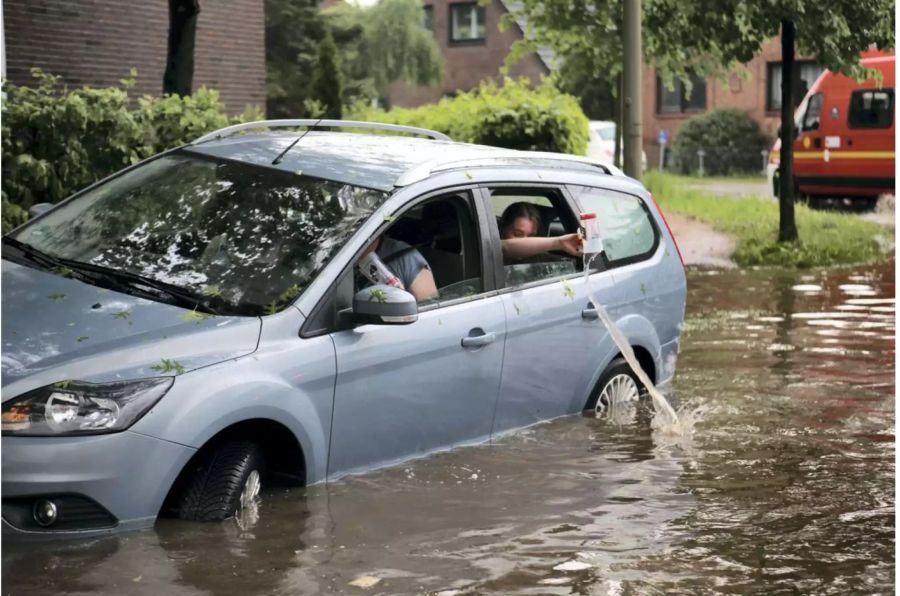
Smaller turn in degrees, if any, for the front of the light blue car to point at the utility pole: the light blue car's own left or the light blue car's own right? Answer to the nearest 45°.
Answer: approximately 180°

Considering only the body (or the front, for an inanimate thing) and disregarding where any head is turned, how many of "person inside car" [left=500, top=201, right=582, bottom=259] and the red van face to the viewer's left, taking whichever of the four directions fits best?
1

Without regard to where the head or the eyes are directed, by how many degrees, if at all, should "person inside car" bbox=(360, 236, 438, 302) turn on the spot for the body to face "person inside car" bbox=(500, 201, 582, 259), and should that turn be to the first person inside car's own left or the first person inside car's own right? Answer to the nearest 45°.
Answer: approximately 180°

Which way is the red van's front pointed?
to the viewer's left

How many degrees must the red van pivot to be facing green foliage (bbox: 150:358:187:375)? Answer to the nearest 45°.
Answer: approximately 90° to its left

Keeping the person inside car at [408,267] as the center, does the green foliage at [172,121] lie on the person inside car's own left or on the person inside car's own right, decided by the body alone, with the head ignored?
on the person inside car's own right

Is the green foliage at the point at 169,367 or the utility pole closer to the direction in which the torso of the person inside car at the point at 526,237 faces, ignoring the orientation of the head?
the green foliage

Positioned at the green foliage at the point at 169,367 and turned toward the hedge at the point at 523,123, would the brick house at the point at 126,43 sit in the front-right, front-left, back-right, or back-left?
front-left

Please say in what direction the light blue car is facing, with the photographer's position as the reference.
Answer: facing the viewer and to the left of the viewer

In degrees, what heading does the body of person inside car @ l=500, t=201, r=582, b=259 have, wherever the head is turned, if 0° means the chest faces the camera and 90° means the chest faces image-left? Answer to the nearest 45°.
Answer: approximately 315°
